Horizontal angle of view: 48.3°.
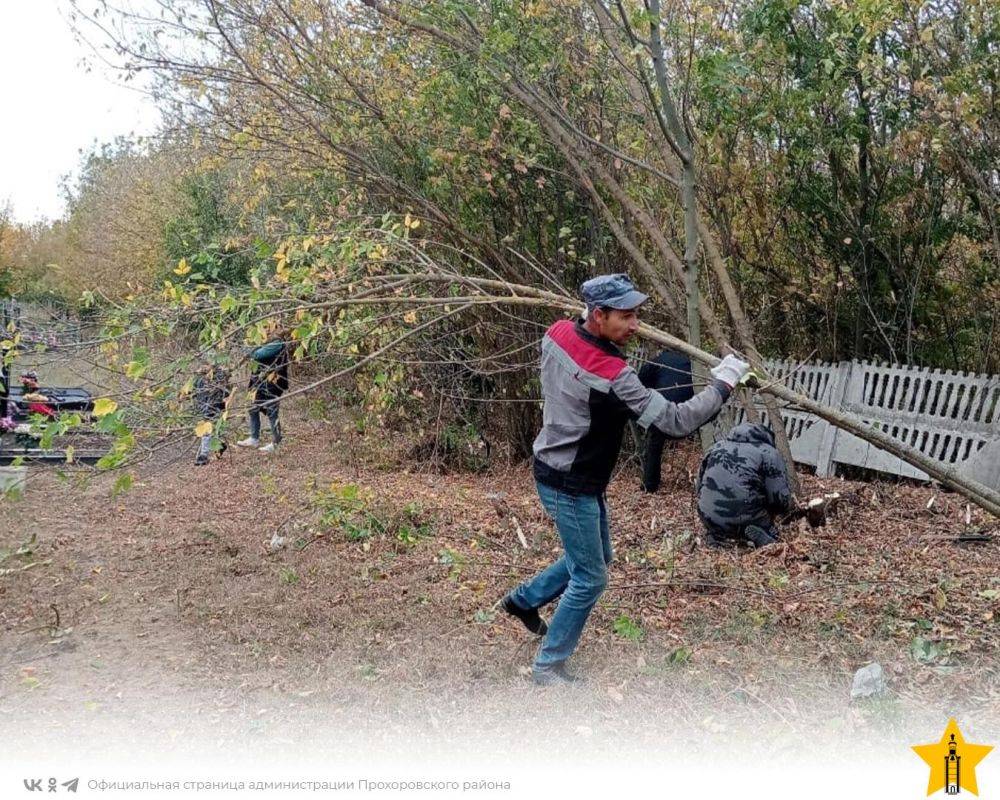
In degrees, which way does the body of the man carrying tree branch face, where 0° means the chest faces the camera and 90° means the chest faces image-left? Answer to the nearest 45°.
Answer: approximately 270°

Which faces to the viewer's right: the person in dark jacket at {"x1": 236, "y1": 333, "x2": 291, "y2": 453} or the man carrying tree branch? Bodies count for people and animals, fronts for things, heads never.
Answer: the man carrying tree branch

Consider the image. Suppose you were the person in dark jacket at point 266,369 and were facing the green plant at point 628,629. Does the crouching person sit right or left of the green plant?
left

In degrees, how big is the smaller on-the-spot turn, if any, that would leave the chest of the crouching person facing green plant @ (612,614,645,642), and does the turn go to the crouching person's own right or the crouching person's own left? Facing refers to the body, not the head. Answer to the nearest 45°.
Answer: approximately 135° to the crouching person's own right

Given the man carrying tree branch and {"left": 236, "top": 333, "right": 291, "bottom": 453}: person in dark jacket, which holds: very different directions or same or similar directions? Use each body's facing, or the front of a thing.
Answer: very different directions

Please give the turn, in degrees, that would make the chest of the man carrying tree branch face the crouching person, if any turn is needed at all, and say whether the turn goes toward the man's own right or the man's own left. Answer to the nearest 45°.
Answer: approximately 90° to the man's own left
